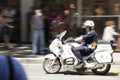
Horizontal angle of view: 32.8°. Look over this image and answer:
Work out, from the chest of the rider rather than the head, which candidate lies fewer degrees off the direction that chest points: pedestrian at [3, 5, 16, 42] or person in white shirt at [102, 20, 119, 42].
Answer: the pedestrian

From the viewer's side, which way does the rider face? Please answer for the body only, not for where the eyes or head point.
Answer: to the viewer's left

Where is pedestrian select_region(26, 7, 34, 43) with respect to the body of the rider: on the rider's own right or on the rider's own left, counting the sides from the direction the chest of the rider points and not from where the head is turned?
on the rider's own right

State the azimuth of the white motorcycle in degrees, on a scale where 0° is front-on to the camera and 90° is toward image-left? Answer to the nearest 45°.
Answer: approximately 90°

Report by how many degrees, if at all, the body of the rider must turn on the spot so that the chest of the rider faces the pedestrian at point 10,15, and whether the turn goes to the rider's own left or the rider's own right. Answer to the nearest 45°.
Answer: approximately 45° to the rider's own right
